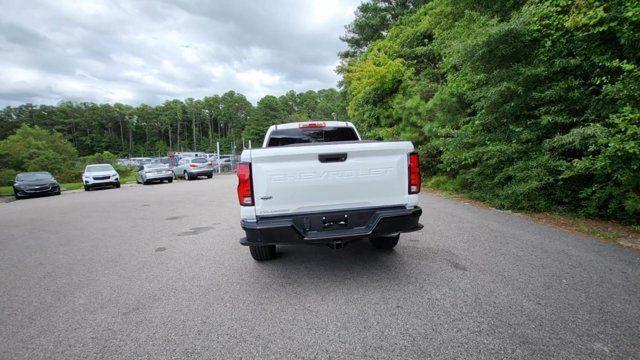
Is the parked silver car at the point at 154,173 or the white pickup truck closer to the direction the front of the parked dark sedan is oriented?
the white pickup truck

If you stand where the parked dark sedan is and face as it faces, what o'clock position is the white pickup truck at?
The white pickup truck is roughly at 12 o'clock from the parked dark sedan.

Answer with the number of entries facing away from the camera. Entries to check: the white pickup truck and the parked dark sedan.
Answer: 1

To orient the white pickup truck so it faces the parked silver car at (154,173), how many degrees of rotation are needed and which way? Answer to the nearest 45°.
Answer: approximately 45° to its left

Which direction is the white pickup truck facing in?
away from the camera

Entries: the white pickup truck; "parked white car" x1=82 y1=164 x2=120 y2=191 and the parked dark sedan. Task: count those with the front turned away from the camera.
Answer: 1

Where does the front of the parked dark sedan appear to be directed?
toward the camera

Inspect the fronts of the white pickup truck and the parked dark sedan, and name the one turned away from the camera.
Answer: the white pickup truck

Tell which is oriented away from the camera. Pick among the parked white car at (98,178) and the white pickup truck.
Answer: the white pickup truck

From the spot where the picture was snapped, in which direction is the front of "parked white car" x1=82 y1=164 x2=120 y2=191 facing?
facing the viewer

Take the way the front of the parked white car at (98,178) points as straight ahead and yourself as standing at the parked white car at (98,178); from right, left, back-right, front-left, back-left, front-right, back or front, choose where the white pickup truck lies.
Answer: front

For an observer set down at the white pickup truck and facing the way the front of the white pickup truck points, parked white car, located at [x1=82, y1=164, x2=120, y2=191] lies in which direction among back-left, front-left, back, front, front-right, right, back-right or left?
front-left

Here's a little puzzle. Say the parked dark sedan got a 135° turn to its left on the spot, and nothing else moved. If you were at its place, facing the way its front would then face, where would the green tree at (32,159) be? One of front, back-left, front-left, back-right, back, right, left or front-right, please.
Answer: front-left

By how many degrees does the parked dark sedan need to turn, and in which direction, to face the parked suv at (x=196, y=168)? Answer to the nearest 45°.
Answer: approximately 90° to its left
